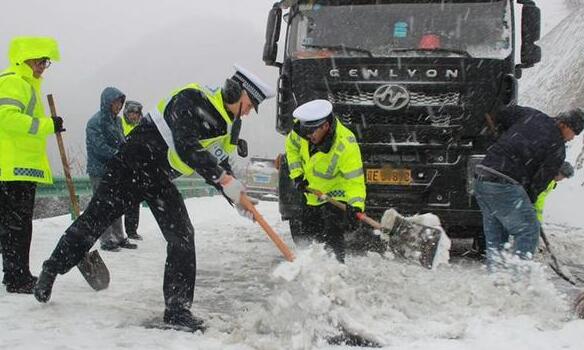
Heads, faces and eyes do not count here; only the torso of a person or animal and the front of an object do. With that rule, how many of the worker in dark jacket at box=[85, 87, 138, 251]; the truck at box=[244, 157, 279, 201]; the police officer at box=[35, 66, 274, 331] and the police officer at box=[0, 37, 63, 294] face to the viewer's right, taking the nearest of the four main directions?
3

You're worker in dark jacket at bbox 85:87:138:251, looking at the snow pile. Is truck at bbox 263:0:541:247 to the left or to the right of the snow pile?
left

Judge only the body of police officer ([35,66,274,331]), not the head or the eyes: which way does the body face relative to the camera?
to the viewer's right

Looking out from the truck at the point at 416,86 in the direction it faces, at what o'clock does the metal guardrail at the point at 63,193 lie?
The metal guardrail is roughly at 4 o'clock from the truck.

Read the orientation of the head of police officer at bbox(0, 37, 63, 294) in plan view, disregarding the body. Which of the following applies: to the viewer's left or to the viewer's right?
to the viewer's right

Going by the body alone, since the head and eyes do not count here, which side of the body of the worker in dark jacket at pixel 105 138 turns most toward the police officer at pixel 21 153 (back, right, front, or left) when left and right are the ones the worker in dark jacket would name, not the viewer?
right

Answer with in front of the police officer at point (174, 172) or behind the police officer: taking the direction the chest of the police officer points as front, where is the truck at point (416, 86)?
in front

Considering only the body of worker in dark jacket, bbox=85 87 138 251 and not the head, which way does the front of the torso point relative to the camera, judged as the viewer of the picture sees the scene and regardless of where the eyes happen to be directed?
to the viewer's right

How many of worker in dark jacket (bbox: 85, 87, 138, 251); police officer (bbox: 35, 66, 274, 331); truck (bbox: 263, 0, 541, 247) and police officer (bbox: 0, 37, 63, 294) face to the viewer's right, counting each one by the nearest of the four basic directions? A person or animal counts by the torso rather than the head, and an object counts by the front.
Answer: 3
